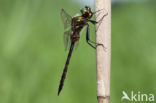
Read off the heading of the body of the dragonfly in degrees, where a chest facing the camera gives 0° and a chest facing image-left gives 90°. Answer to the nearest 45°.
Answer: approximately 270°
